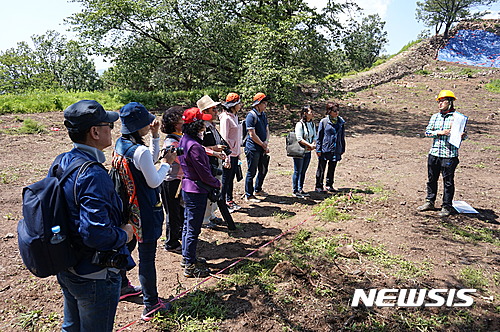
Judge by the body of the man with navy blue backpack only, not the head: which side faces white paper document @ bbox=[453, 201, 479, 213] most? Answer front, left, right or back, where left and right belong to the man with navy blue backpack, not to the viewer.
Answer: front

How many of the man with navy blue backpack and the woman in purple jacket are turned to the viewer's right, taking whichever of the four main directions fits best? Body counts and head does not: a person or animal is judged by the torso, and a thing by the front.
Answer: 2

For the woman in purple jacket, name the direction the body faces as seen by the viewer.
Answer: to the viewer's right

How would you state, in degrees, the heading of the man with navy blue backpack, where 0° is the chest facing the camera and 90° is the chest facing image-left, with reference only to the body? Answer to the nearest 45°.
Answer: approximately 270°

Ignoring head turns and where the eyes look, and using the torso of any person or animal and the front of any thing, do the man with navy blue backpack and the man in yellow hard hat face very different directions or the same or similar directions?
very different directions

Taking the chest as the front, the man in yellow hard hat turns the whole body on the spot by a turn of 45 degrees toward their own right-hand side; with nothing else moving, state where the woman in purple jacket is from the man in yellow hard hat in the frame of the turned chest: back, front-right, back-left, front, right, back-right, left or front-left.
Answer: front-left

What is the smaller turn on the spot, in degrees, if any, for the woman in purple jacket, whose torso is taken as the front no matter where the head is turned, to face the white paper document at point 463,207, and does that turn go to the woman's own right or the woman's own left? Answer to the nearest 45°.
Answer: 0° — they already face it

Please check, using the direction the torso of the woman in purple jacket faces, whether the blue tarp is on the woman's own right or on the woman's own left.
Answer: on the woman's own left

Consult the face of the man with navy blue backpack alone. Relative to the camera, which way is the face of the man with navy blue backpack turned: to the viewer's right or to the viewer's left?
to the viewer's right

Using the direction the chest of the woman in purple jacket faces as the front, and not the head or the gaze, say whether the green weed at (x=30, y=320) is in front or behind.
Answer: behind

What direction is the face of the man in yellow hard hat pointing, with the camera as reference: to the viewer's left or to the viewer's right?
to the viewer's left

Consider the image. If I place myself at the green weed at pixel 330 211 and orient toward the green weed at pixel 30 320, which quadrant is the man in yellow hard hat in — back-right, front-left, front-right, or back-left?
back-left

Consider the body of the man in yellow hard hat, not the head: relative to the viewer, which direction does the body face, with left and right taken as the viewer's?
facing the viewer and to the left of the viewer
